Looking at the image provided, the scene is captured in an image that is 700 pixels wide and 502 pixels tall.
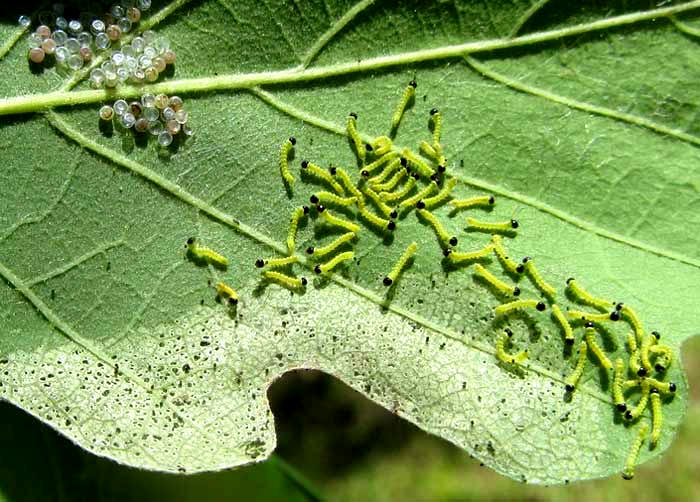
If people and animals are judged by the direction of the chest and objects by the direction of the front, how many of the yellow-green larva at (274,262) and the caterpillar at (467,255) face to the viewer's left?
2

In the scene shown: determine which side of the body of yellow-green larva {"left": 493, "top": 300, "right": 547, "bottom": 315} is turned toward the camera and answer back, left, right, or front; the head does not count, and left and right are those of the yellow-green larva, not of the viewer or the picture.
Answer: right

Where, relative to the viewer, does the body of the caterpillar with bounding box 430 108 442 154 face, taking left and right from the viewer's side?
facing away from the viewer

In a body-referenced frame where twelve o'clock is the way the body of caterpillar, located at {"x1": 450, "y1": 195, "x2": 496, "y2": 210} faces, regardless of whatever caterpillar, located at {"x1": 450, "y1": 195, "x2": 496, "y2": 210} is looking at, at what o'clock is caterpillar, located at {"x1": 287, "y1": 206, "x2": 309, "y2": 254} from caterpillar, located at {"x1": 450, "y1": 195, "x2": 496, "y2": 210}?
caterpillar, located at {"x1": 287, "y1": 206, "x2": 309, "y2": 254} is roughly at 6 o'clock from caterpillar, located at {"x1": 450, "y1": 195, "x2": 496, "y2": 210}.
